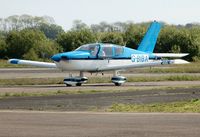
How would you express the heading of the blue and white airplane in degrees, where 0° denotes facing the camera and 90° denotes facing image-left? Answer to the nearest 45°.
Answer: approximately 45°
